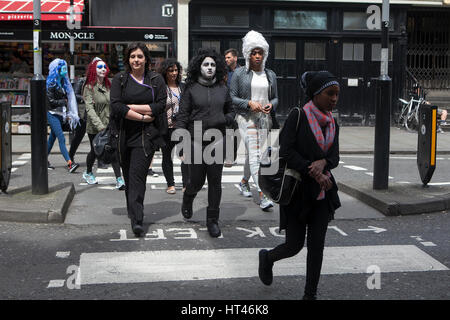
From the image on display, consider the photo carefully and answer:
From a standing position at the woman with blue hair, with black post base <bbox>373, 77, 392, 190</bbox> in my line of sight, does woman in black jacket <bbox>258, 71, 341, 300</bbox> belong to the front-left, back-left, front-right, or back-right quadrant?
front-right

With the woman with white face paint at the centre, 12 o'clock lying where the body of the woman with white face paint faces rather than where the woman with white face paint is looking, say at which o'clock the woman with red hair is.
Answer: The woman with red hair is roughly at 5 o'clock from the woman with white face paint.

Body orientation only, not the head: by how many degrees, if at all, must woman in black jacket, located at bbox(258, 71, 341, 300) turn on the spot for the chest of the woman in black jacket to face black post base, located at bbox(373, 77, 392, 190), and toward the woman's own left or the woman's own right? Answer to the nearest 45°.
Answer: approximately 135° to the woman's own left

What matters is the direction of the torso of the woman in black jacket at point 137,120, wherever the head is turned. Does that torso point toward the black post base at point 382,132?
no

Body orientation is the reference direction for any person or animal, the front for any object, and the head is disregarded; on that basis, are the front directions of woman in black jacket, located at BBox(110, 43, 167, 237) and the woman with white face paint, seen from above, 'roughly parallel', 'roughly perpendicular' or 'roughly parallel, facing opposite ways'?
roughly parallel

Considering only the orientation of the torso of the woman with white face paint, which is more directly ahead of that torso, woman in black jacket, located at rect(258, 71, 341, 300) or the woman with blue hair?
the woman in black jacket

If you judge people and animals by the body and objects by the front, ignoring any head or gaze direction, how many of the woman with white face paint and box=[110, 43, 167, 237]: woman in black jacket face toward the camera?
2

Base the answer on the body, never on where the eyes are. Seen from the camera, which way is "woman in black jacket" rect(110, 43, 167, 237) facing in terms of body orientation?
toward the camera

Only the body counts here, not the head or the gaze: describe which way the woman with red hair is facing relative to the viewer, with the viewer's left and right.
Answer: facing the viewer and to the right of the viewer

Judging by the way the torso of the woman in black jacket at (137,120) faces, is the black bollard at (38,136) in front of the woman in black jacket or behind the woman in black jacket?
behind

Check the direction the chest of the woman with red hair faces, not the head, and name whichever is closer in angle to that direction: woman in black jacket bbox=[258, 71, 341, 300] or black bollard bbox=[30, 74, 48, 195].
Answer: the woman in black jacket

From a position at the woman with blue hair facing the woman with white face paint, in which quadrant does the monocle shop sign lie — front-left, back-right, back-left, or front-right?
back-left

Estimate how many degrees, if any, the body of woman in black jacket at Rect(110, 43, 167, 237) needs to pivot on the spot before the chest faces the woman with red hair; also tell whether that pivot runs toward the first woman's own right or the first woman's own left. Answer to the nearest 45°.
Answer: approximately 180°

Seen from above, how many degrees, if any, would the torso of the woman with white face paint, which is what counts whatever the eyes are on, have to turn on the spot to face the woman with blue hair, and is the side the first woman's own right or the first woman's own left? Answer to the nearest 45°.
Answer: approximately 135° to the first woman's own right

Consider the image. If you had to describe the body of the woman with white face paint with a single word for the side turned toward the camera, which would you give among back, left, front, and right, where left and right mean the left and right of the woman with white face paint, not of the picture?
front
